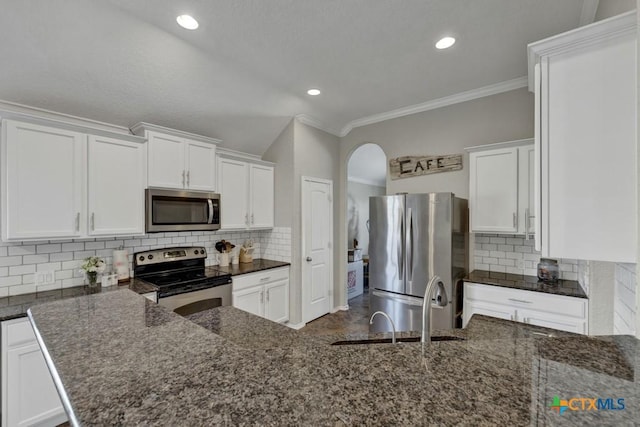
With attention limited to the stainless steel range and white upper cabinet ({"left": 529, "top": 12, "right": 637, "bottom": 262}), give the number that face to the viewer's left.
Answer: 1

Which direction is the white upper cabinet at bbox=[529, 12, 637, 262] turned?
to the viewer's left

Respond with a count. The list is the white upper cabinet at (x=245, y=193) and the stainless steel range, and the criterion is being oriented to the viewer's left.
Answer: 0

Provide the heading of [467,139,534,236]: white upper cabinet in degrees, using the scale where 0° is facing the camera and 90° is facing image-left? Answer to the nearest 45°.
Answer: approximately 45°

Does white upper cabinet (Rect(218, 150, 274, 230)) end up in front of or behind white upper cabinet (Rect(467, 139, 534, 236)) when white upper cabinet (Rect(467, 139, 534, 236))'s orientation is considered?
in front

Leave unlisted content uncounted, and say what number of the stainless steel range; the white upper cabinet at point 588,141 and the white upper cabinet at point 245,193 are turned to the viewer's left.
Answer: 1

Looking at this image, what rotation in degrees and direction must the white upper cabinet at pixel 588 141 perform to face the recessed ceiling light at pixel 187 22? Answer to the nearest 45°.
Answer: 0° — it already faces it

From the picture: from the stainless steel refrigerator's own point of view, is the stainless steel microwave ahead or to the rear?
ahead

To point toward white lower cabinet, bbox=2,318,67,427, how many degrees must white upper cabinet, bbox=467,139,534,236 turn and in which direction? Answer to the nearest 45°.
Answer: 0° — it already faces it

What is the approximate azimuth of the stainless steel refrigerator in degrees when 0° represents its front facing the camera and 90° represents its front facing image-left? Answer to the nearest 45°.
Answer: approximately 45°

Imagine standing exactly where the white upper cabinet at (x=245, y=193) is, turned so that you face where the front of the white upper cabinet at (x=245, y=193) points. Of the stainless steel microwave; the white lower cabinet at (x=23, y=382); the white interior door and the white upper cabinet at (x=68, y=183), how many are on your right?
3

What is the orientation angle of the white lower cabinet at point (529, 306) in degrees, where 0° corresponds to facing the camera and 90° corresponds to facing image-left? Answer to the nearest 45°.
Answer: approximately 45°
